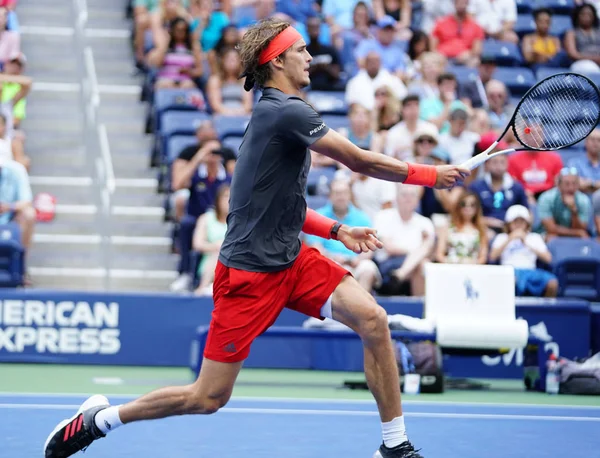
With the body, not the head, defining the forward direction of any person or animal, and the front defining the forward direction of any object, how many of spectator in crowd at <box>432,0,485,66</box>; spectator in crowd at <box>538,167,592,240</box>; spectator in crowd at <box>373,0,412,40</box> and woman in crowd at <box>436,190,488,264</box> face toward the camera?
4

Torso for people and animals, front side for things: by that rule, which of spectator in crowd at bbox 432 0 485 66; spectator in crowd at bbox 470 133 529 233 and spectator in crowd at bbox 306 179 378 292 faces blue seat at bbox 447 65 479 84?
spectator in crowd at bbox 432 0 485 66

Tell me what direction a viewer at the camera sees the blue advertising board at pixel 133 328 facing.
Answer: facing the viewer

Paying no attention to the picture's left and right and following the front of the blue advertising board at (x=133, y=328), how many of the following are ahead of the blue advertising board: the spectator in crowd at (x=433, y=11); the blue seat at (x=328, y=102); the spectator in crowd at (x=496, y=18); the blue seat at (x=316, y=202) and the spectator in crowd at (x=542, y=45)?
0

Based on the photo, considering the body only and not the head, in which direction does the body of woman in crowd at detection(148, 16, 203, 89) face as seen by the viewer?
toward the camera

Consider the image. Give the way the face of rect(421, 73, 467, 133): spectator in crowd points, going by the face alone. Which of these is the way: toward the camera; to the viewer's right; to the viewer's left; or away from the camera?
toward the camera

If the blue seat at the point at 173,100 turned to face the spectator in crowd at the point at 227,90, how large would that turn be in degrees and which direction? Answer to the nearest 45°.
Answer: approximately 90° to its left

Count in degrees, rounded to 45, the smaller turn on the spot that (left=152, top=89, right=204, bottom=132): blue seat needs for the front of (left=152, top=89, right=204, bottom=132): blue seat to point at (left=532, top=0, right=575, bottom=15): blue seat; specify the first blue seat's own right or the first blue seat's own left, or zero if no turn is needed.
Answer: approximately 135° to the first blue seat's own left

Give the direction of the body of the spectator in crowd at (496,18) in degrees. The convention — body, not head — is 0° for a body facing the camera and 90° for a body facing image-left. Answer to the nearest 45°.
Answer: approximately 0°

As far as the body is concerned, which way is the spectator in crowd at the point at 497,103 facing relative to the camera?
toward the camera

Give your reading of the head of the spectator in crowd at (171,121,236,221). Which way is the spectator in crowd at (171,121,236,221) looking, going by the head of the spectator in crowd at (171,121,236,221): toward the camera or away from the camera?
toward the camera

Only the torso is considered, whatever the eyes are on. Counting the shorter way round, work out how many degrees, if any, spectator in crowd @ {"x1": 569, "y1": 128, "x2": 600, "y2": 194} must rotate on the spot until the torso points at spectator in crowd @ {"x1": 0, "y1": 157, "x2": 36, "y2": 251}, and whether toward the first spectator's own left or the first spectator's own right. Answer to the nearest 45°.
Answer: approximately 45° to the first spectator's own right

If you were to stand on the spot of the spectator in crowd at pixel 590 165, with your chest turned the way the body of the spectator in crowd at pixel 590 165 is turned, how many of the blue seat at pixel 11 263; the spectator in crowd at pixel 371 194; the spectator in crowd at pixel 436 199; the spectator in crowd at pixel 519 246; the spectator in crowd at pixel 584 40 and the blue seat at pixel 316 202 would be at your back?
1

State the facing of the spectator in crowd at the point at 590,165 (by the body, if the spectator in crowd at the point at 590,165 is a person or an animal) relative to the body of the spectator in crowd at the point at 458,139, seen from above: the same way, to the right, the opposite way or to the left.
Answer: the same way

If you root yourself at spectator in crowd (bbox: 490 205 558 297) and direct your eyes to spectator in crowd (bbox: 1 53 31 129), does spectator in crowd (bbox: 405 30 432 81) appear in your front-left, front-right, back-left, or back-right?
front-right

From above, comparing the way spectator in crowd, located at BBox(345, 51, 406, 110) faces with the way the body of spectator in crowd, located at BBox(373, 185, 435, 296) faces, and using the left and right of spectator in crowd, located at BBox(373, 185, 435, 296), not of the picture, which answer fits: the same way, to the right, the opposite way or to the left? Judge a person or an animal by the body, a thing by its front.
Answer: the same way

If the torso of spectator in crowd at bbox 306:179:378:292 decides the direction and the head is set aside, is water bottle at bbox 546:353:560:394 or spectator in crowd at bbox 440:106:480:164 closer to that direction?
the water bottle

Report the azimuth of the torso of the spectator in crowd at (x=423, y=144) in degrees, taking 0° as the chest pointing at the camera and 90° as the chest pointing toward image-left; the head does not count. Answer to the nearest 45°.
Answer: approximately 0°

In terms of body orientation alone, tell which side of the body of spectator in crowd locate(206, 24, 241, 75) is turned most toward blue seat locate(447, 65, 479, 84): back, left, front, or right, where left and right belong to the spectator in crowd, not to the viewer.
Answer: left
